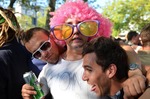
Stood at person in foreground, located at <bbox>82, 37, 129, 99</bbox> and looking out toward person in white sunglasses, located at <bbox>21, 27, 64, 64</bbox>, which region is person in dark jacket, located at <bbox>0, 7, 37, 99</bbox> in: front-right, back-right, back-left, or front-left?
front-left

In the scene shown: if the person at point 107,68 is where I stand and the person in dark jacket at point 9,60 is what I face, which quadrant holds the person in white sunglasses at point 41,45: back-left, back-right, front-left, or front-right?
front-right

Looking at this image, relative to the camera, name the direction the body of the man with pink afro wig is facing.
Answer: toward the camera
